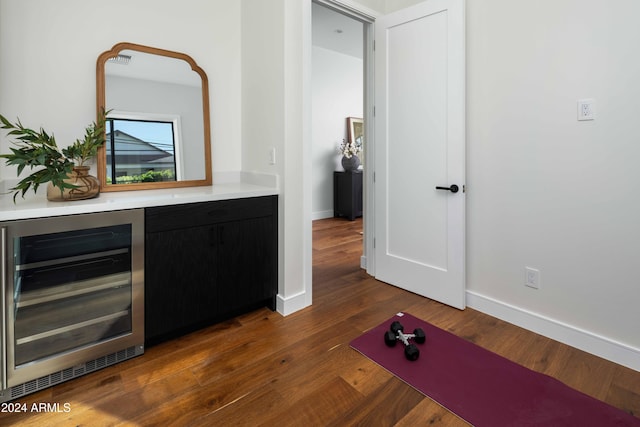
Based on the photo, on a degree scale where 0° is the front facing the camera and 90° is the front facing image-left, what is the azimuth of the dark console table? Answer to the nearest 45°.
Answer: approximately 315°

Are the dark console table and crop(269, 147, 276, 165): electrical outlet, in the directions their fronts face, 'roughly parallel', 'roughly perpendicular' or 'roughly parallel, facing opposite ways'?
roughly perpendicular

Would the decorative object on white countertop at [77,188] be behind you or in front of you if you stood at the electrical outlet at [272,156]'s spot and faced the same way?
in front

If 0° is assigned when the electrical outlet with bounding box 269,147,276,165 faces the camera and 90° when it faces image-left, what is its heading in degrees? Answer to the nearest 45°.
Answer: approximately 45°

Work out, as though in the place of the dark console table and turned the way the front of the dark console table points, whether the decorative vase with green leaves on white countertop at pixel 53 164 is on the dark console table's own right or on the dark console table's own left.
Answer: on the dark console table's own right

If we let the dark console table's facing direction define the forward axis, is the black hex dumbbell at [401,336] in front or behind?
in front

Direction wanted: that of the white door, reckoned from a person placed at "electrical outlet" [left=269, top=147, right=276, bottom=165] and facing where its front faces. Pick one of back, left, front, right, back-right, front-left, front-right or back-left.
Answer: back-left
